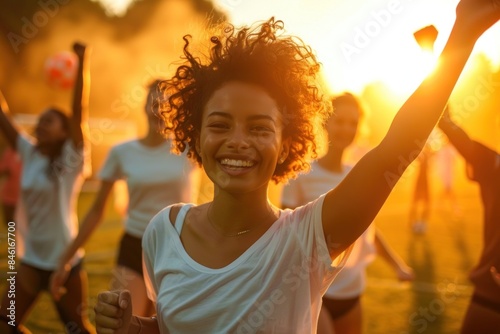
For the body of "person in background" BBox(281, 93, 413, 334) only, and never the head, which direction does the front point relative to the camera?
toward the camera

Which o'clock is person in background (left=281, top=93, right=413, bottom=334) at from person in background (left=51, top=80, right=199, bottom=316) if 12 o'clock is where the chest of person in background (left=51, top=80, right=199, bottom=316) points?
person in background (left=281, top=93, right=413, bottom=334) is roughly at 10 o'clock from person in background (left=51, top=80, right=199, bottom=316).

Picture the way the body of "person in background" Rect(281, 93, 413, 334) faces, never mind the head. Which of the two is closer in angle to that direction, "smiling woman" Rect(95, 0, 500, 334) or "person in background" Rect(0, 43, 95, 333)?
the smiling woman

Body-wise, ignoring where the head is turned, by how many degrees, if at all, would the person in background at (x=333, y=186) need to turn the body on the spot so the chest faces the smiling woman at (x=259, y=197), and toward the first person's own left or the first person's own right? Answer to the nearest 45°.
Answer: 0° — they already face them

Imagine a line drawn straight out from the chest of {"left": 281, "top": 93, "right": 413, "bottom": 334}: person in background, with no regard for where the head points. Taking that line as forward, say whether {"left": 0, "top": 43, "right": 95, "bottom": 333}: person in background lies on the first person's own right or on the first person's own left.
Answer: on the first person's own right

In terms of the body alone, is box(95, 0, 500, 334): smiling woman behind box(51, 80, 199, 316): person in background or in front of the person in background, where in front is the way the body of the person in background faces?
in front

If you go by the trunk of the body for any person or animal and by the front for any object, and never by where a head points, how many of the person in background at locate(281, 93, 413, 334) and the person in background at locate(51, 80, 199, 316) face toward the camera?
2

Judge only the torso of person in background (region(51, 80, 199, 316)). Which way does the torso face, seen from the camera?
toward the camera

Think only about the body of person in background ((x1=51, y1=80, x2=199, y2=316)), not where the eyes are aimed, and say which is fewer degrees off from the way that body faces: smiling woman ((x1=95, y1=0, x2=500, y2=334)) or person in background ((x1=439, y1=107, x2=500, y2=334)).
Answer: the smiling woman

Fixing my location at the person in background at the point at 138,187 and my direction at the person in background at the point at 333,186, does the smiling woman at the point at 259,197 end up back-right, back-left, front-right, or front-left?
front-right

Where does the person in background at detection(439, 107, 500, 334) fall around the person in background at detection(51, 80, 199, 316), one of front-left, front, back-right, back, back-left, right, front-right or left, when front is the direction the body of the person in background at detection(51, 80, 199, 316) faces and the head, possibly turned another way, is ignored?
front-left
